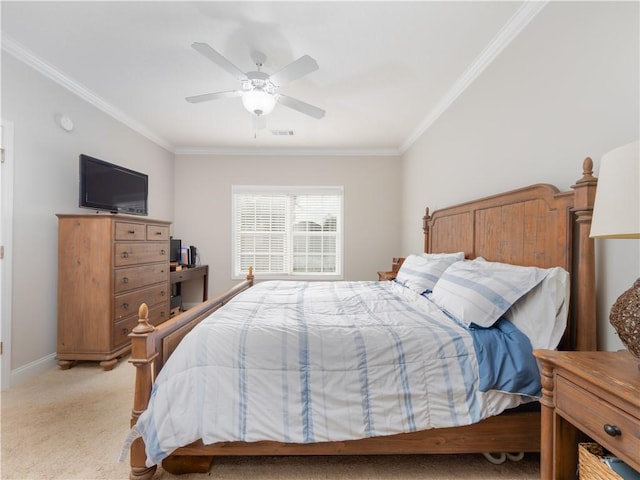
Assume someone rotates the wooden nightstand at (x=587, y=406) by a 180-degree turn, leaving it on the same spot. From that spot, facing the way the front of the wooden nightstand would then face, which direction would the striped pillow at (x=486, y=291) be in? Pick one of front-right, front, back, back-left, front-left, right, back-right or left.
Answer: left

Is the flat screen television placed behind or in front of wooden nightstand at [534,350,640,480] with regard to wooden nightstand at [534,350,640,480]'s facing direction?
in front

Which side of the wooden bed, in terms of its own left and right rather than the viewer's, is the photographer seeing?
left

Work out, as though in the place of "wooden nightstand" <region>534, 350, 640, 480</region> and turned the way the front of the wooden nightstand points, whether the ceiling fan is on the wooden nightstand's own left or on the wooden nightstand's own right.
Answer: on the wooden nightstand's own right

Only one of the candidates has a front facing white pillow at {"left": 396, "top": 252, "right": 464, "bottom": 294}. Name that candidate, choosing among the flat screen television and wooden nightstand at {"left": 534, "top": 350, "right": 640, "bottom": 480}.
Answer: the flat screen television

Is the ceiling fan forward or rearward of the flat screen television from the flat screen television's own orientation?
forward

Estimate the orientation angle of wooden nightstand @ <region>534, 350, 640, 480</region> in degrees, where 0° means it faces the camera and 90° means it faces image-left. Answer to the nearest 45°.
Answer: approximately 45°

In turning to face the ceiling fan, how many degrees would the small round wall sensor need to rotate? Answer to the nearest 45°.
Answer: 0° — it already faces it

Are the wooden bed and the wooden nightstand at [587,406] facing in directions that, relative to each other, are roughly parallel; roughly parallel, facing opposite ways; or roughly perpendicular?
roughly parallel

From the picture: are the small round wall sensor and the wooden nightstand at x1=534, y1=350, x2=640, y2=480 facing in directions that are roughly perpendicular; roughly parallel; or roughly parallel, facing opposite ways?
roughly parallel, facing opposite ways

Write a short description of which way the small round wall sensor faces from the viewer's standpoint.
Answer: facing the viewer and to the right of the viewer
